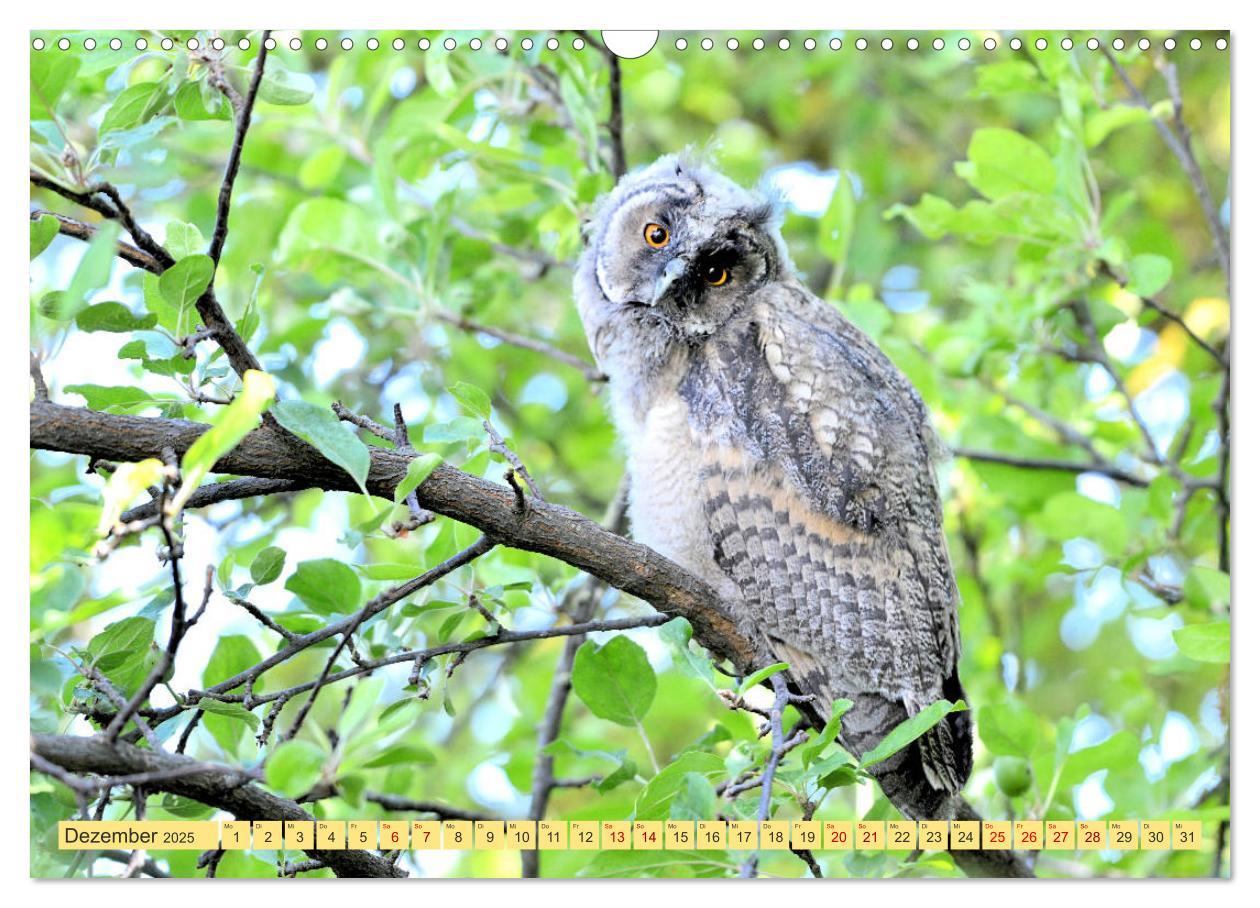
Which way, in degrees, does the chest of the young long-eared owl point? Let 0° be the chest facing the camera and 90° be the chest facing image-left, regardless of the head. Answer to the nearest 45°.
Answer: approximately 90°
